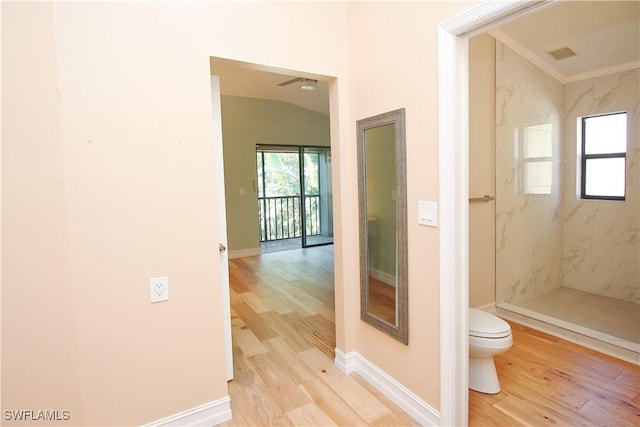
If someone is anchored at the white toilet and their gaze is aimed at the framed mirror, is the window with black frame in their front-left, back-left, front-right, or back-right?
back-right

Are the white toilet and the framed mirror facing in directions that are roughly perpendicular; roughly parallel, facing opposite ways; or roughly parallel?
roughly perpendicular

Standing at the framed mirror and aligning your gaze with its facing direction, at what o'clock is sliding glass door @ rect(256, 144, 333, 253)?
The sliding glass door is roughly at 4 o'clock from the framed mirror.

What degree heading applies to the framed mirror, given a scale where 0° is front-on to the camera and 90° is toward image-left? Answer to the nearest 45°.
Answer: approximately 45°

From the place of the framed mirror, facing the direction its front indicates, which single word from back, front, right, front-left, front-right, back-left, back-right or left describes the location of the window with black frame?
back

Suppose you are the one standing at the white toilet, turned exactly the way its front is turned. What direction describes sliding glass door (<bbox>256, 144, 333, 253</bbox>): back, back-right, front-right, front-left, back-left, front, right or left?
back
